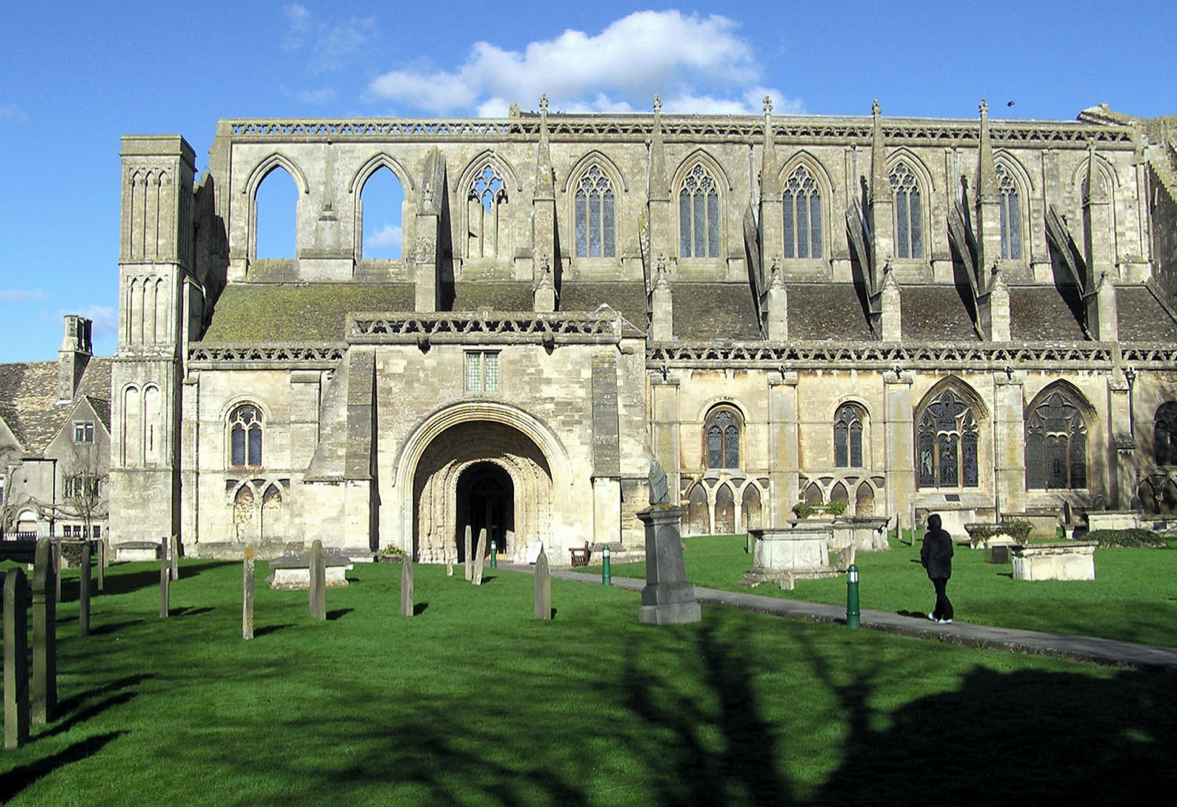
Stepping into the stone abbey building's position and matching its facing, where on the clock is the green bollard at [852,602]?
The green bollard is roughly at 12 o'clock from the stone abbey building.

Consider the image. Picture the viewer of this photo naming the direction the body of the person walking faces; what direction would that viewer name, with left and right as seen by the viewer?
facing away from the viewer and to the left of the viewer

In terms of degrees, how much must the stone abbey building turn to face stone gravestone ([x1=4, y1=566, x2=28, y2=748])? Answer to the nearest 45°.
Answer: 0° — it already faces it

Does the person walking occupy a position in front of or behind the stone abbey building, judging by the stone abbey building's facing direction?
in front

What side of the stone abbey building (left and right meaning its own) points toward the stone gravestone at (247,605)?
front

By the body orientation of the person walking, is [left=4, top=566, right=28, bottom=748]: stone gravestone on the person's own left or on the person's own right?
on the person's own left

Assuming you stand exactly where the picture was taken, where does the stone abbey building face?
facing the viewer

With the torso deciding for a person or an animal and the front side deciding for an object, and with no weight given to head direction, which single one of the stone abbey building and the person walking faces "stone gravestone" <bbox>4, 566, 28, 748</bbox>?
the stone abbey building

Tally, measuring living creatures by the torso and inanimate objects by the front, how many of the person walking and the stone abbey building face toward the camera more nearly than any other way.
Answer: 1

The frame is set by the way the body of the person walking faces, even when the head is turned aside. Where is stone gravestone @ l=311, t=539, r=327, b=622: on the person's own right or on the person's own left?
on the person's own left

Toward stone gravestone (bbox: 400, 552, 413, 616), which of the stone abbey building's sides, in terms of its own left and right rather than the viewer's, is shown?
front

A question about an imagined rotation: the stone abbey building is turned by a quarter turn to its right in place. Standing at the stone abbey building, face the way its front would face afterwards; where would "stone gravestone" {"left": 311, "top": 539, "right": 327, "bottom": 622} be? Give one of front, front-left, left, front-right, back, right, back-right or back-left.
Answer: left

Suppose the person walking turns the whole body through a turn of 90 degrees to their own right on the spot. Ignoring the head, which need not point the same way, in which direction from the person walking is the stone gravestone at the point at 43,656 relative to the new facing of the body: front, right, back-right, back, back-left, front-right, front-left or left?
back

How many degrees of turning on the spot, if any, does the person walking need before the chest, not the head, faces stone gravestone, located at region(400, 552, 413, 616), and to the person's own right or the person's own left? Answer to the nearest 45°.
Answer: approximately 45° to the person's own left

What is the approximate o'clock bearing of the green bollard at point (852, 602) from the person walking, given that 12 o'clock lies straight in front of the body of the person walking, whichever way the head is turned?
The green bollard is roughly at 9 o'clock from the person walking.
